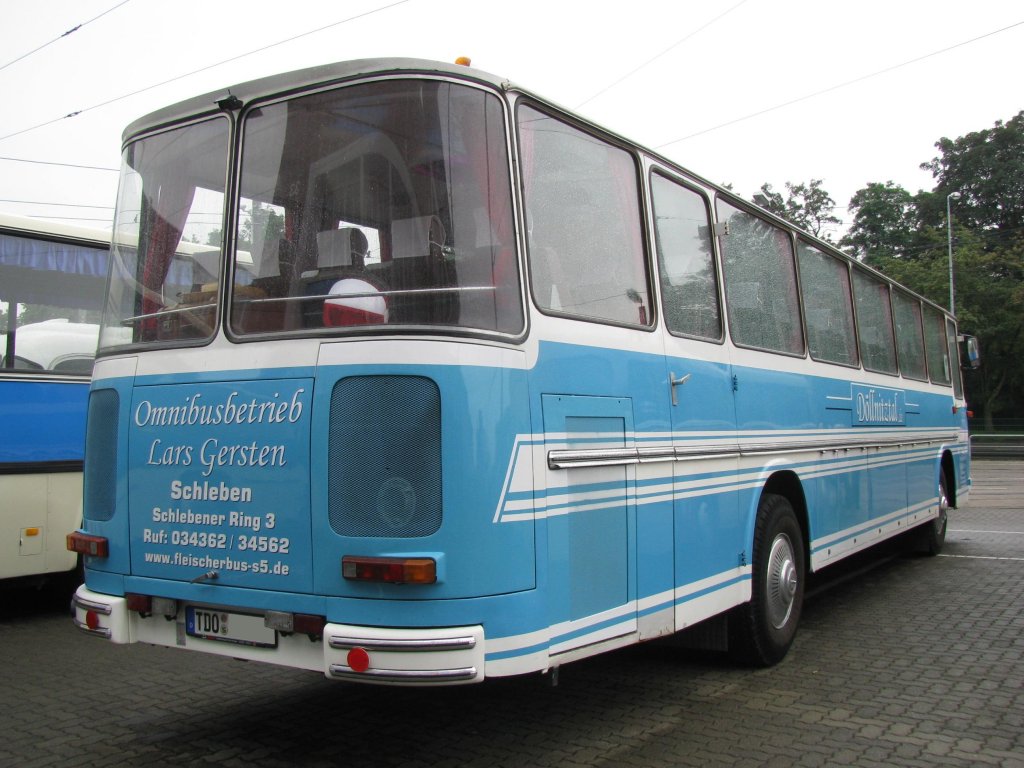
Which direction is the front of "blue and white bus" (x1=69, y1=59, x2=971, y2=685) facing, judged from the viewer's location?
facing away from the viewer and to the right of the viewer

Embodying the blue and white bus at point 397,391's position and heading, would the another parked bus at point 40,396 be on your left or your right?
on your left
